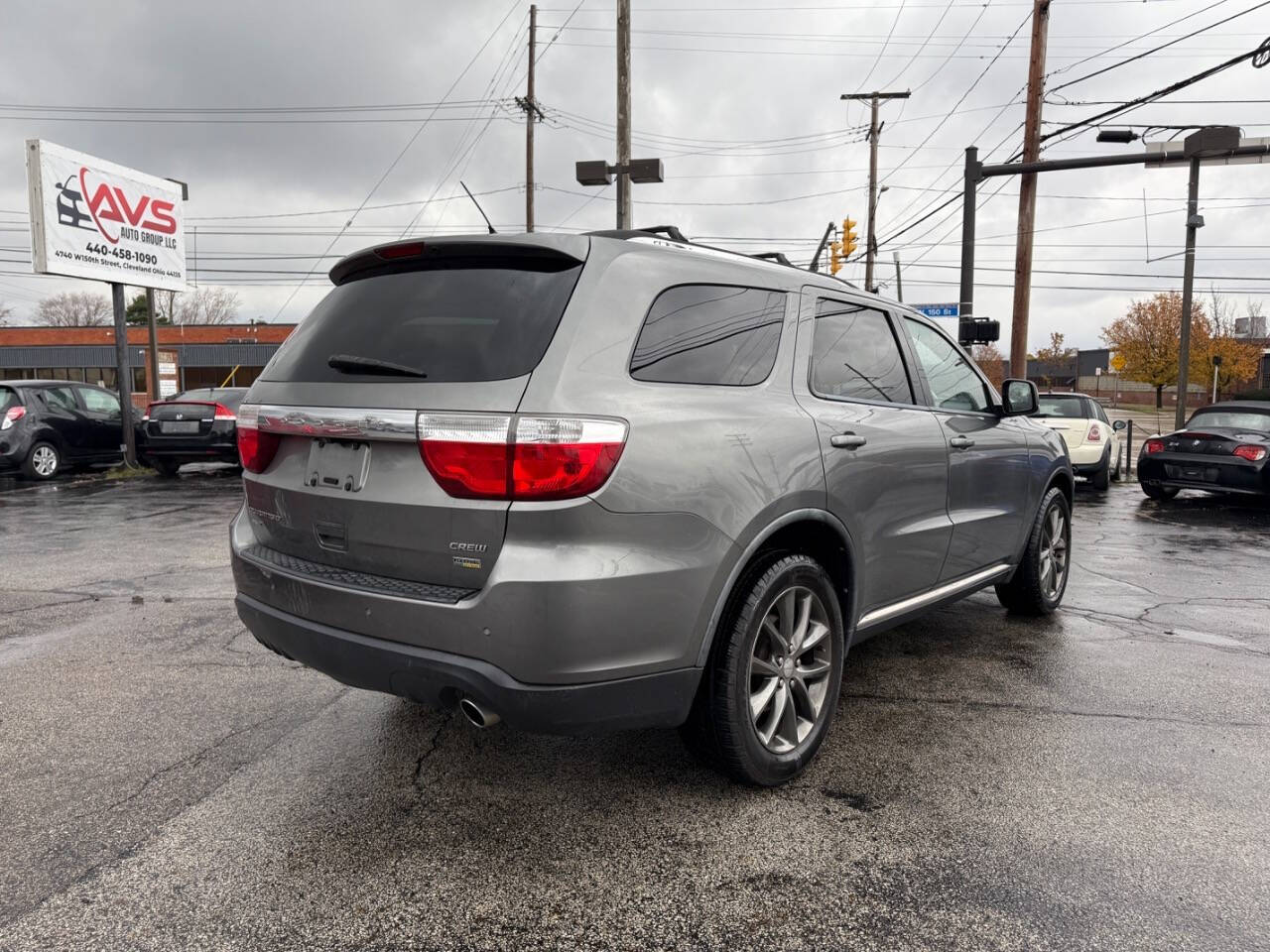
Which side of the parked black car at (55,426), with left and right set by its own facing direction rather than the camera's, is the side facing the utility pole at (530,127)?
front

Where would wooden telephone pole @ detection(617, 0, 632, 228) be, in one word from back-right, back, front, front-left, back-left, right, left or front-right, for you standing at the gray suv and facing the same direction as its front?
front-left

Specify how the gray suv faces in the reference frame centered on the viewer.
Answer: facing away from the viewer and to the right of the viewer

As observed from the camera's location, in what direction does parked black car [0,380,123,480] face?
facing away from the viewer and to the right of the viewer

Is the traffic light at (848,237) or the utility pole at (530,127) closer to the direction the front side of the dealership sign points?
the traffic light

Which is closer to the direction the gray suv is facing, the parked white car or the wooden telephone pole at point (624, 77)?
the parked white car

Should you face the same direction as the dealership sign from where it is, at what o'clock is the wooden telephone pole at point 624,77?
The wooden telephone pole is roughly at 11 o'clock from the dealership sign.

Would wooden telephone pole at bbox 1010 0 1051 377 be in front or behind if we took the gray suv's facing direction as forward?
in front
